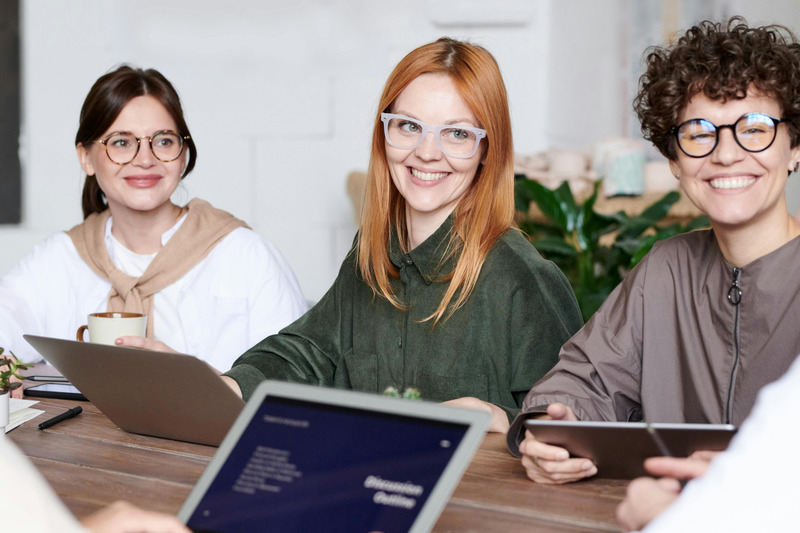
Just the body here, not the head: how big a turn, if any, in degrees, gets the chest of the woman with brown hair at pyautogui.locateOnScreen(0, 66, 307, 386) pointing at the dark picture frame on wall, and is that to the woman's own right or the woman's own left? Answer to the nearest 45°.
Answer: approximately 180°

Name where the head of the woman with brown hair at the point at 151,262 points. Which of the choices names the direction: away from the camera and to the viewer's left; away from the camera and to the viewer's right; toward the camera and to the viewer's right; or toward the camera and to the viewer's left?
toward the camera and to the viewer's right

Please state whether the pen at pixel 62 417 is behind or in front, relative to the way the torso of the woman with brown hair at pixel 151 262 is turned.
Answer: in front

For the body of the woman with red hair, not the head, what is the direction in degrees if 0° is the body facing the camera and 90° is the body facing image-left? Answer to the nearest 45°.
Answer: approximately 45°

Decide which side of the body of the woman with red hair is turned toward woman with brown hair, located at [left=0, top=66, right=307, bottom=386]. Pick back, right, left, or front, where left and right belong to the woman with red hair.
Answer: right

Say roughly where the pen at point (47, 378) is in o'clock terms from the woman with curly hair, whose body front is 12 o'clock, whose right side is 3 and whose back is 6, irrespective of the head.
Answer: The pen is roughly at 3 o'clock from the woman with curly hair.

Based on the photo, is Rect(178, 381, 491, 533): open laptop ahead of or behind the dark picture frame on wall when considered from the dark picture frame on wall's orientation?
ahead

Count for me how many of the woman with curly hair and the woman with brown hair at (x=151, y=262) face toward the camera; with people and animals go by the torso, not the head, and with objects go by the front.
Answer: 2

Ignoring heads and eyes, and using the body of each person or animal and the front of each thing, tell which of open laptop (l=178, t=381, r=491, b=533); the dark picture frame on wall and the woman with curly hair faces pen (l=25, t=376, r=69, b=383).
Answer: the dark picture frame on wall

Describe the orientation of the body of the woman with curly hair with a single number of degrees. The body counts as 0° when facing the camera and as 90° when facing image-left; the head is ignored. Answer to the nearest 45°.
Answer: approximately 0°

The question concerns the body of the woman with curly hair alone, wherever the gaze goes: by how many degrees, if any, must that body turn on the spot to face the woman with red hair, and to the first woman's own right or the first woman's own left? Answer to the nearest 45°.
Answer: approximately 135° to the first woman's own right

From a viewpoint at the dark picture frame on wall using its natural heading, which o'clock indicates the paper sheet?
The paper sheet is roughly at 12 o'clock from the dark picture frame on wall.

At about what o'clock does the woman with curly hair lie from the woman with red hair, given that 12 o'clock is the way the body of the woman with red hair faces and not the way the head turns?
The woman with curly hair is roughly at 9 o'clock from the woman with red hair.
